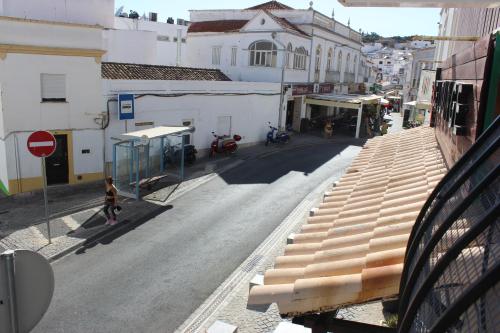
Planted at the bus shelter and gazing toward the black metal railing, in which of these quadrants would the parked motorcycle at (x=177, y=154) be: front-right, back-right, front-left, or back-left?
back-left

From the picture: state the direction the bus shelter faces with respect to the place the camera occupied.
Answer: facing the viewer and to the right of the viewer

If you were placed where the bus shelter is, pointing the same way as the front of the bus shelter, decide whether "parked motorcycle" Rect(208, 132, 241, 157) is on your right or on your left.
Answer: on your left

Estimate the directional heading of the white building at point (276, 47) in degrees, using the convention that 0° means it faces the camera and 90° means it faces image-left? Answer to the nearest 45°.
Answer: approximately 315°

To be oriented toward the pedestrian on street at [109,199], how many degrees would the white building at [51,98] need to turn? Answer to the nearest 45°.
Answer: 0° — it already faces them

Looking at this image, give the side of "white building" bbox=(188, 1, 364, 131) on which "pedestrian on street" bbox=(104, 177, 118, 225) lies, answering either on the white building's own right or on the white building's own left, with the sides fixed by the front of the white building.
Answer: on the white building's own right

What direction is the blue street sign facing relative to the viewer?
toward the camera

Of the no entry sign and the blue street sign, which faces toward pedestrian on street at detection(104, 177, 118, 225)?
the blue street sign

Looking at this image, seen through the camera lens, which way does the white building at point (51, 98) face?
facing the viewer

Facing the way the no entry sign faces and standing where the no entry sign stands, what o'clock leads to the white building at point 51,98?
The white building is roughly at 6 o'clock from the no entry sign.

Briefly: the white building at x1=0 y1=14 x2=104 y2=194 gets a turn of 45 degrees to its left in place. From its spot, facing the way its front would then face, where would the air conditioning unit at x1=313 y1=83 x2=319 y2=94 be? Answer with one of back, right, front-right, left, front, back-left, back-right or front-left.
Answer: left

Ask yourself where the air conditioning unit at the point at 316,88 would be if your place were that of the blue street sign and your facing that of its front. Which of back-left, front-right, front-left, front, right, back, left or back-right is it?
back-left

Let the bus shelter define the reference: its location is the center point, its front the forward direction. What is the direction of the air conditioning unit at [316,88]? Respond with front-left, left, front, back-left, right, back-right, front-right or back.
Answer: left

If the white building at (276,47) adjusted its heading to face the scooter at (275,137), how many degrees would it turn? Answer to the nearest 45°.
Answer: approximately 45° to its right

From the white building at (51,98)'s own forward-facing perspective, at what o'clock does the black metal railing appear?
The black metal railing is roughly at 12 o'clock from the white building.

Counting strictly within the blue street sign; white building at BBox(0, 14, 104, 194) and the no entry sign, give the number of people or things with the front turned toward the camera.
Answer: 3
